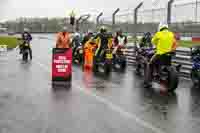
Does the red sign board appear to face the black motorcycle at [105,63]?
no

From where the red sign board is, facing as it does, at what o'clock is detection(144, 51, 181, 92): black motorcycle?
The black motorcycle is roughly at 10 o'clock from the red sign board.

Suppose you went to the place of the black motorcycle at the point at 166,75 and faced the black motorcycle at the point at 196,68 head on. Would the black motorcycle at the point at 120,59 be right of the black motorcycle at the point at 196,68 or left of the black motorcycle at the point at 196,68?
left

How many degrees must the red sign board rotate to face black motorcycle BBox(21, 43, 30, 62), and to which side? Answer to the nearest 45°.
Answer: approximately 180°

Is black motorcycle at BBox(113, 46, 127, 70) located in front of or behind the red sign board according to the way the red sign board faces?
behind

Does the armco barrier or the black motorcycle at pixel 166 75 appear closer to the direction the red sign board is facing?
the black motorcycle

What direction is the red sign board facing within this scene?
toward the camera

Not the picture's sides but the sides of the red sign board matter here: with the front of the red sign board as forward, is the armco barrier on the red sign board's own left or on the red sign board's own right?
on the red sign board's own left

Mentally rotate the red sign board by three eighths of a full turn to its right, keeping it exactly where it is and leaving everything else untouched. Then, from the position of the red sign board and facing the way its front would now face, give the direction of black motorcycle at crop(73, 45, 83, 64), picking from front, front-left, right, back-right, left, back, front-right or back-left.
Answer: front-right

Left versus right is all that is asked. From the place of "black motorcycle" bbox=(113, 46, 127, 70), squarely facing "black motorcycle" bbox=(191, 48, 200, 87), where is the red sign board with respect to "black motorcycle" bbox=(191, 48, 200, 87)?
right

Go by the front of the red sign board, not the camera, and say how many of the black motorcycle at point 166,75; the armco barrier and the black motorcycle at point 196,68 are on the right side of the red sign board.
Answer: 0
